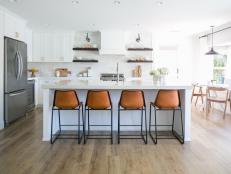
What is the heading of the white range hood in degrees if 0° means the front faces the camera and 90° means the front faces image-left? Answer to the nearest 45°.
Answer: approximately 0°

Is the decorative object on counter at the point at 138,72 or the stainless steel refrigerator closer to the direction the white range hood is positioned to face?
the stainless steel refrigerator

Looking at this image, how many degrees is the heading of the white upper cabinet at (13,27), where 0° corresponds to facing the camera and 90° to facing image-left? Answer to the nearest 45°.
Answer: approximately 315°

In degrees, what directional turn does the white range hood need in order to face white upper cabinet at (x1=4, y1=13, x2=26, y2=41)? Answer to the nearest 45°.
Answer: approximately 45° to its right

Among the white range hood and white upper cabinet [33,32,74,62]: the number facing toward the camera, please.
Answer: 2

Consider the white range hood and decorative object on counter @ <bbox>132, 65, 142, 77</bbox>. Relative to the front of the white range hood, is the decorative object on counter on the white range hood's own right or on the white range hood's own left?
on the white range hood's own left

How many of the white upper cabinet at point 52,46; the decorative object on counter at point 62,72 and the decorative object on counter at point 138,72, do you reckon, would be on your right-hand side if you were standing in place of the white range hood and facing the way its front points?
2

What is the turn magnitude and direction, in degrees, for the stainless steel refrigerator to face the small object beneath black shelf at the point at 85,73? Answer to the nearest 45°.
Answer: approximately 90° to its left
